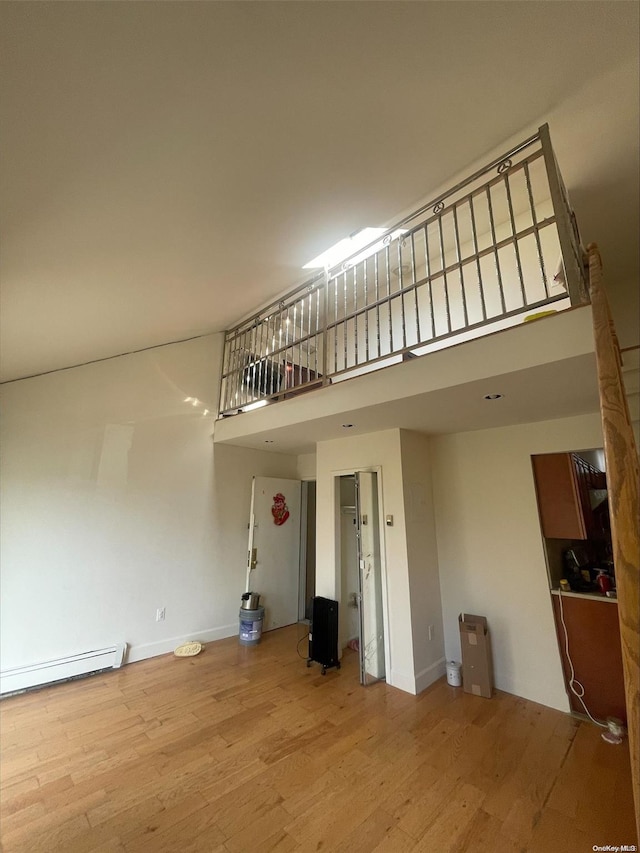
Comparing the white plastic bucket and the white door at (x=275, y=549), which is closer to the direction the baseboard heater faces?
the white plastic bucket

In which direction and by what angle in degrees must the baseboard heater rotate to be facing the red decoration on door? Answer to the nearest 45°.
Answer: approximately 45° to its left

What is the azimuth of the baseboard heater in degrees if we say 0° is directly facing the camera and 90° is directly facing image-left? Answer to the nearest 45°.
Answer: approximately 315°

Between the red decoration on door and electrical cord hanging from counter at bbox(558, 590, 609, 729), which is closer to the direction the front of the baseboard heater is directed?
the electrical cord hanging from counter

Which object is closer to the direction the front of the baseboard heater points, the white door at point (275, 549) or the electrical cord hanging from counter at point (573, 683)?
the electrical cord hanging from counter

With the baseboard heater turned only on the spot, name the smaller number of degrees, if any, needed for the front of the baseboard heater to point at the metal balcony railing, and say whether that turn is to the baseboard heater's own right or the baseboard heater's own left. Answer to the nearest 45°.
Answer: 0° — it already faces it

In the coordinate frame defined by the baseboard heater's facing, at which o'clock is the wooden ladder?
The wooden ladder is roughly at 1 o'clock from the baseboard heater.

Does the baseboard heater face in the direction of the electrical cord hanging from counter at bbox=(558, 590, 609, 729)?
yes

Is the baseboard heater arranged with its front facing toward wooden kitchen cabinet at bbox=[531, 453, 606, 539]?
yes
